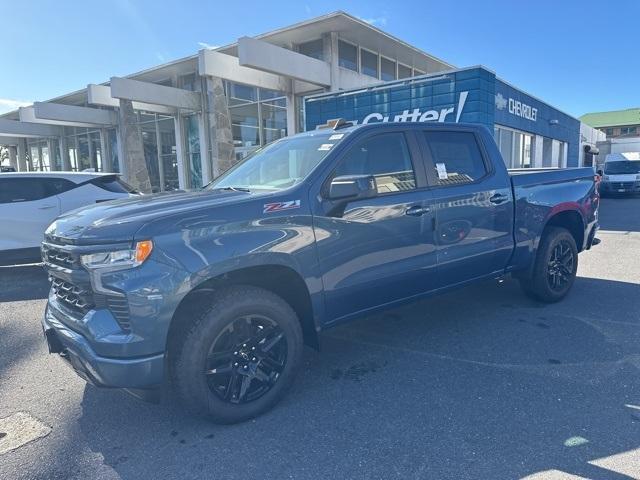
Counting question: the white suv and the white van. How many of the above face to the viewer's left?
1

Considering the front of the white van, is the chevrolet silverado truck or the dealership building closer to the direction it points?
the chevrolet silverado truck

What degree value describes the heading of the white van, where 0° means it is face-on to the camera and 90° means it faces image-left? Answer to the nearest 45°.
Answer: approximately 0°

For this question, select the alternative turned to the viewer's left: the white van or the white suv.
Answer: the white suv

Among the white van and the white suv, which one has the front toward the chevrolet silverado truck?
the white van

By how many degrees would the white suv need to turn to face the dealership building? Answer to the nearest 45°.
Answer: approximately 135° to its right

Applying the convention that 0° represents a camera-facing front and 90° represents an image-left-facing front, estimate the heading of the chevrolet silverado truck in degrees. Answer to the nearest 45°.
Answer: approximately 45°

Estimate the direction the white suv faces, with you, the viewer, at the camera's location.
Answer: facing to the left of the viewer

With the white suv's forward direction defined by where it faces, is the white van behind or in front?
behind

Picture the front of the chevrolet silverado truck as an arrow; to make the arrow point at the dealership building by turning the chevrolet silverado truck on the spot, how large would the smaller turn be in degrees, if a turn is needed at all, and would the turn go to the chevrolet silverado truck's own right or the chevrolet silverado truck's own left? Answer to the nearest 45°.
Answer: approximately 135° to the chevrolet silverado truck's own right

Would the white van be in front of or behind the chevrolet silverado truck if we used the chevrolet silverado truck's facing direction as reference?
behind

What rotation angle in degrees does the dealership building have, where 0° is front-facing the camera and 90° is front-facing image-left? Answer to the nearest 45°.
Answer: approximately 45°
